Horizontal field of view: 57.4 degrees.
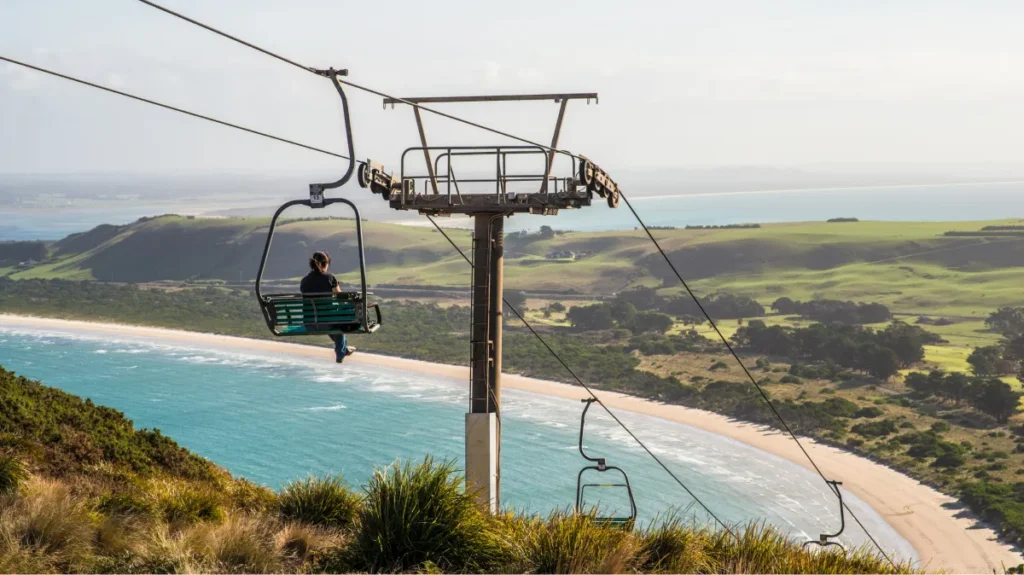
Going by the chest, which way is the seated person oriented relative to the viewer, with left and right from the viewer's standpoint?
facing away from the viewer and to the right of the viewer

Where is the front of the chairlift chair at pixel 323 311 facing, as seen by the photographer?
facing away from the viewer and to the right of the viewer

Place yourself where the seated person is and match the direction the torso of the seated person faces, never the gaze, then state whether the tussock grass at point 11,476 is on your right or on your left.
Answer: on your left

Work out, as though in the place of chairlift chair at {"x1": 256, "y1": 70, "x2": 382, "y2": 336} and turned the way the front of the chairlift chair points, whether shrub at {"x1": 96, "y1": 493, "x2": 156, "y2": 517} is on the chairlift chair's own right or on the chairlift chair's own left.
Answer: on the chairlift chair's own left
